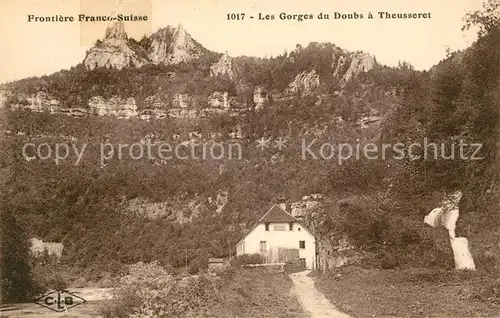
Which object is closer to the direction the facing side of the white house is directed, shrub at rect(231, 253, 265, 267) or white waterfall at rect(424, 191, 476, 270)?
the shrub

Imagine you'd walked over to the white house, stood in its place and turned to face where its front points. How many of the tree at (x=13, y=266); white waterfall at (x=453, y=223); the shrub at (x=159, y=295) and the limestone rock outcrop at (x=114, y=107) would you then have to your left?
1

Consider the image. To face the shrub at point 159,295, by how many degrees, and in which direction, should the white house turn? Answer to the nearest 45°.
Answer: approximately 45° to its right

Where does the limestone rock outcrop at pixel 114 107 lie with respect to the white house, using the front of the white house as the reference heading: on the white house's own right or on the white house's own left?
on the white house's own right

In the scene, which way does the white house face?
toward the camera

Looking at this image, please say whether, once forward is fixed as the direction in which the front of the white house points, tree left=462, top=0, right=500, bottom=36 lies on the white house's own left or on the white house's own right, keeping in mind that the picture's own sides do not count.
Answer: on the white house's own left

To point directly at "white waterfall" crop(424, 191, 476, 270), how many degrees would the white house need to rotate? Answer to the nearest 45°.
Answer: approximately 90° to its left

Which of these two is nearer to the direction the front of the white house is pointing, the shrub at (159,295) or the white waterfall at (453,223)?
the shrub

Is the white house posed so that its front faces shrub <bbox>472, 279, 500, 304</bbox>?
no

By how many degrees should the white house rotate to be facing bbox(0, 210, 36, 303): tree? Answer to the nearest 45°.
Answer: approximately 45° to its right

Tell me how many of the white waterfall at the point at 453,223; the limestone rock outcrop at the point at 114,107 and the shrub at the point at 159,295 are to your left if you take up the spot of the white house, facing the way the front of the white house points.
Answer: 1
